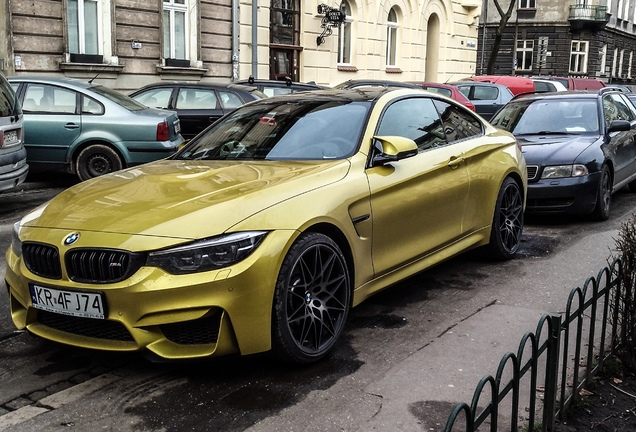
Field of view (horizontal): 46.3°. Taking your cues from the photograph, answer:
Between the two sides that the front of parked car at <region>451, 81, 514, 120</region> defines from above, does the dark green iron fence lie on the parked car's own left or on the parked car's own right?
on the parked car's own left

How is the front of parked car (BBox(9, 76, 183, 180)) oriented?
to the viewer's left

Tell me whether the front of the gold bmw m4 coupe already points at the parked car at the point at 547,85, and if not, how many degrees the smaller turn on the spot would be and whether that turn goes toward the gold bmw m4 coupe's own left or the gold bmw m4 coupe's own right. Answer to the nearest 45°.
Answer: approximately 180°

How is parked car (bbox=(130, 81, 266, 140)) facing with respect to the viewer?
to the viewer's left

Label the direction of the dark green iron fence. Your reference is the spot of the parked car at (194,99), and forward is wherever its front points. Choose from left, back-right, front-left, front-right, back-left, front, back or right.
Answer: left

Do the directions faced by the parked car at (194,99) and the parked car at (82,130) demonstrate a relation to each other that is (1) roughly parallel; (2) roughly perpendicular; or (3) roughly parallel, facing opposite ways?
roughly parallel

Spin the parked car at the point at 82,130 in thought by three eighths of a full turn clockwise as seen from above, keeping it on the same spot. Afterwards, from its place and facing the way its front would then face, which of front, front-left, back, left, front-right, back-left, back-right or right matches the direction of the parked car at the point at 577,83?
front

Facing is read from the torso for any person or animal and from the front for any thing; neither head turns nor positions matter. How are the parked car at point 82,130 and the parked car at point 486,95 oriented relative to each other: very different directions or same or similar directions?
same or similar directions

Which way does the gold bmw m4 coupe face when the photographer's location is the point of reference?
facing the viewer and to the left of the viewer

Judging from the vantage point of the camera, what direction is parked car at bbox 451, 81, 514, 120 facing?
facing to the left of the viewer
